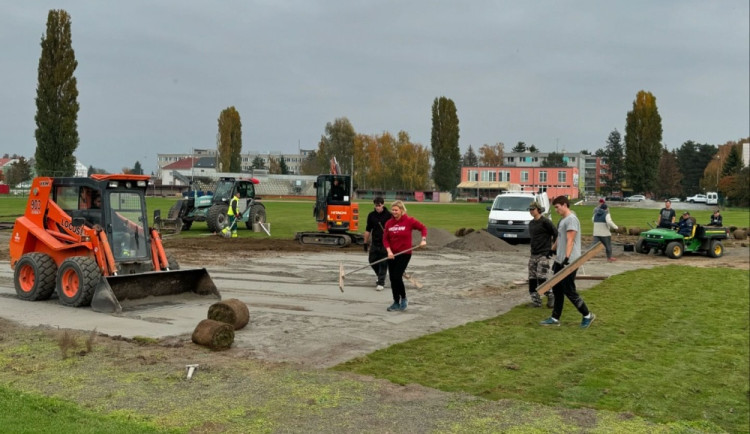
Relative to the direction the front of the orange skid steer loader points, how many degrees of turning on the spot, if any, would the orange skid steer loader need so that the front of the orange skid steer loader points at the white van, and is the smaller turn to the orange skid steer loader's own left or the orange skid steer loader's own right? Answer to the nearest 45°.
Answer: approximately 90° to the orange skid steer loader's own left

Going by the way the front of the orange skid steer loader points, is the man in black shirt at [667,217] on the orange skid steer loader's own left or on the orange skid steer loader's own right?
on the orange skid steer loader's own left

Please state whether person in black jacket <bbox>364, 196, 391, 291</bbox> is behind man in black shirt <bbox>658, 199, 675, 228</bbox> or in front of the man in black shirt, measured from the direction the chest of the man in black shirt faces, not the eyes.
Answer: in front

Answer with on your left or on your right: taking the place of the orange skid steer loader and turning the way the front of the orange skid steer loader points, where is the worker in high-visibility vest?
on your left

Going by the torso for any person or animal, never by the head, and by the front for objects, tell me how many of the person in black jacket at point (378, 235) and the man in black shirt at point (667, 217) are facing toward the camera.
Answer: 2

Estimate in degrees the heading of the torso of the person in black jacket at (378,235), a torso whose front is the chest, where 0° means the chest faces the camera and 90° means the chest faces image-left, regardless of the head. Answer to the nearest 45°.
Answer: approximately 0°

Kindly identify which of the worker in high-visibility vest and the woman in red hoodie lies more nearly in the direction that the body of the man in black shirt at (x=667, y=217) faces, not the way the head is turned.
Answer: the woman in red hoodie

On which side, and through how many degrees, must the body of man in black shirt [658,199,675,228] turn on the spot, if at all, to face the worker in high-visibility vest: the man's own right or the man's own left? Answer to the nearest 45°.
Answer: approximately 90° to the man's own right

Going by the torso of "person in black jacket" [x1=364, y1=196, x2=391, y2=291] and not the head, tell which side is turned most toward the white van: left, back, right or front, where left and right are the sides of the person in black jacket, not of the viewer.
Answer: back

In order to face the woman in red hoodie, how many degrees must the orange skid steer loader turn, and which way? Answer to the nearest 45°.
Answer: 0° — it already faces them

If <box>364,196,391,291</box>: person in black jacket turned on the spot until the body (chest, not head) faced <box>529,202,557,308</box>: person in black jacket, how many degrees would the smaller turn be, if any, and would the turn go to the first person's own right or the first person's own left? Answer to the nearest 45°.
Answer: approximately 45° to the first person's own left

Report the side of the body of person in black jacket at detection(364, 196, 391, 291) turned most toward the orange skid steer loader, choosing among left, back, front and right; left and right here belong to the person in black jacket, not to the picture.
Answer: right
